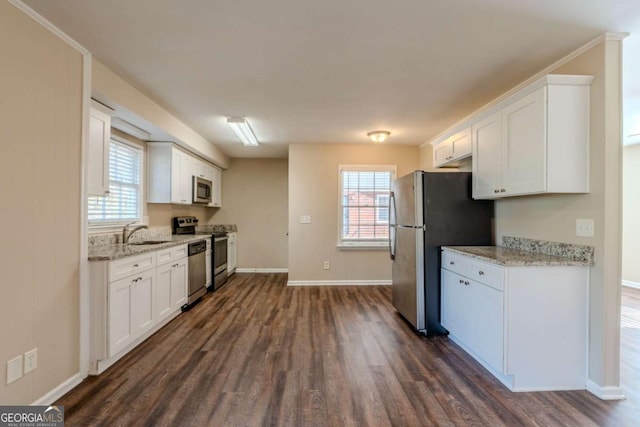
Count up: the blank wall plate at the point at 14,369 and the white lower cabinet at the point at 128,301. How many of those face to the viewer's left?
0

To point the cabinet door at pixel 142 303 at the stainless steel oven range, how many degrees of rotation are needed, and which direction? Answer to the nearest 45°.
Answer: approximately 90° to its left

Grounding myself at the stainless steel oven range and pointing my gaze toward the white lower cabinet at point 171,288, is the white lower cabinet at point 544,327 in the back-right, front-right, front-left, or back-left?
front-left

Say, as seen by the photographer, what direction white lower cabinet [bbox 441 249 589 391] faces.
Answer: facing the viewer and to the left of the viewer

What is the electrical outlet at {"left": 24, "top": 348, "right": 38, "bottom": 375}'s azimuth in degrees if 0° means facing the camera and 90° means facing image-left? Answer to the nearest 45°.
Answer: approximately 315°

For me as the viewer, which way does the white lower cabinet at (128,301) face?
facing the viewer and to the right of the viewer

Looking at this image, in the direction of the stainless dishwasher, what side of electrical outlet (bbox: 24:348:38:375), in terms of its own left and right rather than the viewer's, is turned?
left

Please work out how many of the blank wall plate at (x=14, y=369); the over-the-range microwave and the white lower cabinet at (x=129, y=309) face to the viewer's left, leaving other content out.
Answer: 0

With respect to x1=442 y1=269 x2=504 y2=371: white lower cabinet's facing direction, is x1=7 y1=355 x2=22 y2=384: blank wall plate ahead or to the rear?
ahead

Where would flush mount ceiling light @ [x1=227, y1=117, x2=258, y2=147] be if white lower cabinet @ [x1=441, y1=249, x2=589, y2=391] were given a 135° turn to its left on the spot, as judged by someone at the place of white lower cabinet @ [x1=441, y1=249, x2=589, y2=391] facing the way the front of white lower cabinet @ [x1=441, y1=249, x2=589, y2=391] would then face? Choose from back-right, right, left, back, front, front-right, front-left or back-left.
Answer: back

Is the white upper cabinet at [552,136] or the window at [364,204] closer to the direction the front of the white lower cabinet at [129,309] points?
the white upper cabinet

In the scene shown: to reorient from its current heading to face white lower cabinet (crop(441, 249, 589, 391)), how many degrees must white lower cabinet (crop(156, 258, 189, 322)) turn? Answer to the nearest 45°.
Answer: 0° — it already faces it

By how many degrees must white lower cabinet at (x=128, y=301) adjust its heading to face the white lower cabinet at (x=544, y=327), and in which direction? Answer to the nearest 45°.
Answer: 0° — it already faces it

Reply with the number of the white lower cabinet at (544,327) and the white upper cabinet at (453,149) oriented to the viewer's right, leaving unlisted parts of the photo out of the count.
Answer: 0

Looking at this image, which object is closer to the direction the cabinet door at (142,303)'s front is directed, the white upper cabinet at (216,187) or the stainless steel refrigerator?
the stainless steel refrigerator
